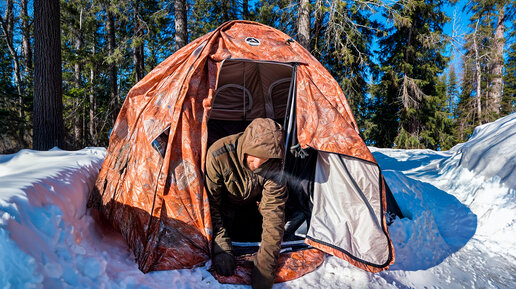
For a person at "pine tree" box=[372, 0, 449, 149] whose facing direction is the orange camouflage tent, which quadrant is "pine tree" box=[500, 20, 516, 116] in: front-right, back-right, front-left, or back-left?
back-left

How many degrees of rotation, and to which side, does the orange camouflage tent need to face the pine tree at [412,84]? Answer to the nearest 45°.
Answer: approximately 135° to its left

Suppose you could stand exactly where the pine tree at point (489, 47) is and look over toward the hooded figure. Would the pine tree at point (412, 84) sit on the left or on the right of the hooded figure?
right

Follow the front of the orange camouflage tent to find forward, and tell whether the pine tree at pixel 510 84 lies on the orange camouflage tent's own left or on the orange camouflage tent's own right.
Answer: on the orange camouflage tent's own left

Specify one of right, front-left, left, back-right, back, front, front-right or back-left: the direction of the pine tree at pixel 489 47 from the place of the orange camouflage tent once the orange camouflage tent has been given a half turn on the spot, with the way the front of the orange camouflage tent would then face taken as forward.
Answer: front-right

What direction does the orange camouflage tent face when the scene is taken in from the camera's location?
facing the viewer
